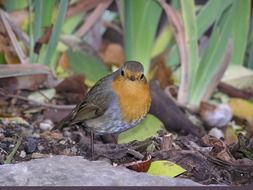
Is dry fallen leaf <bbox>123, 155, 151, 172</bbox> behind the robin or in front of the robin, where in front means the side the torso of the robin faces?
in front

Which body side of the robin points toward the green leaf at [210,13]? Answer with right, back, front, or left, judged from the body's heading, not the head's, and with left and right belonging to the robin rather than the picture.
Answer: left

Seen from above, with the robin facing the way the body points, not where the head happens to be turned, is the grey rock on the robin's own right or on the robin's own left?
on the robin's own right

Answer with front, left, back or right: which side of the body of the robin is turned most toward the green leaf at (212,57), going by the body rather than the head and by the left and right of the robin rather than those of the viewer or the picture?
left

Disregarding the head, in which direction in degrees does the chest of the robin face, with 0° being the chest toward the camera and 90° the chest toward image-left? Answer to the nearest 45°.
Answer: approximately 315°

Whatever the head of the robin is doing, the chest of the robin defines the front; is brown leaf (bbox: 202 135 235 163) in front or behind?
in front

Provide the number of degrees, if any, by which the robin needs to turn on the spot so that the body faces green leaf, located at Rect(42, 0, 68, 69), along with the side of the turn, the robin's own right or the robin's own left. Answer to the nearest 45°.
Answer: approximately 180°
